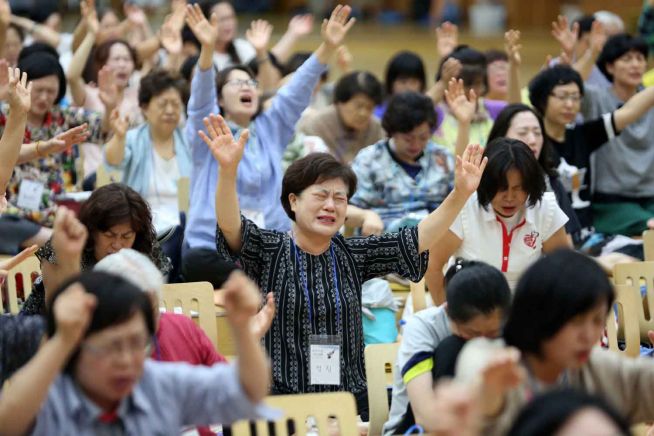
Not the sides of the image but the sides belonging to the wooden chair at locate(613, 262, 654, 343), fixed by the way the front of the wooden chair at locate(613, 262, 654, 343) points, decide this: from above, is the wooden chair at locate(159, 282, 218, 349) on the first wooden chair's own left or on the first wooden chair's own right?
on the first wooden chair's own right

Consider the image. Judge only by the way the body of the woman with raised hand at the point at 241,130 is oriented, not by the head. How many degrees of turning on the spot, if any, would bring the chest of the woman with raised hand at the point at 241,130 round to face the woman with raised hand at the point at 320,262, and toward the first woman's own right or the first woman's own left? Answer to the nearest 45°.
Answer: approximately 45° to the first woman's own right

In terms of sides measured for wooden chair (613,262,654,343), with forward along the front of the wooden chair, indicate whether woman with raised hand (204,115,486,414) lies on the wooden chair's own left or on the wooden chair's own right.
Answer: on the wooden chair's own right

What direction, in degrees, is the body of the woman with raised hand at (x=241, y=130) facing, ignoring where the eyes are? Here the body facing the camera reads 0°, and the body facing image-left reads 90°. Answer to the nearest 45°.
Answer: approximately 315°

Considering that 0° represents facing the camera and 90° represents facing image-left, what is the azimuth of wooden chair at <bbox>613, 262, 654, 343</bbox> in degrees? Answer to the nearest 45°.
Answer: approximately 0°
